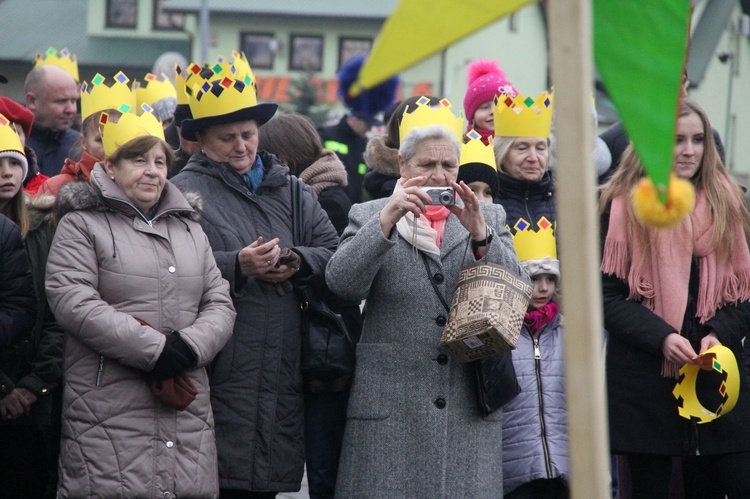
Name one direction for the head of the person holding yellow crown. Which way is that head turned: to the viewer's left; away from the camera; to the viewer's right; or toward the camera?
toward the camera

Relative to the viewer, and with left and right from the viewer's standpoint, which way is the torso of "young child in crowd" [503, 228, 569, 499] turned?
facing the viewer

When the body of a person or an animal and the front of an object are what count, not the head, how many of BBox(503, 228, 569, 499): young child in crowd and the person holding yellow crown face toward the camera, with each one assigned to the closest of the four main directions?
2

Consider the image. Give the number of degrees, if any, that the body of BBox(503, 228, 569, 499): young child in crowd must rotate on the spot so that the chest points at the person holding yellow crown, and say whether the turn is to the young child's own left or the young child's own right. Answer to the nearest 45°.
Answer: approximately 90° to the young child's own left

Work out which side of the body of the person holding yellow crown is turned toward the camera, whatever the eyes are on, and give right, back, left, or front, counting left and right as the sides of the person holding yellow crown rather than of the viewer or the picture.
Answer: front

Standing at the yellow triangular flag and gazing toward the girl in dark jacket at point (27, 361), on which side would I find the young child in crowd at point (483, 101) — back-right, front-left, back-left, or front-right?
front-right

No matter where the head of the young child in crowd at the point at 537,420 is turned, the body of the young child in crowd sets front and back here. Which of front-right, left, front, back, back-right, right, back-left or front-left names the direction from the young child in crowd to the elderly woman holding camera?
front-right

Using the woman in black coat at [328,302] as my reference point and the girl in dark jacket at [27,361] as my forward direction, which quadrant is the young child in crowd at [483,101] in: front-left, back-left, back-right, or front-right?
back-right

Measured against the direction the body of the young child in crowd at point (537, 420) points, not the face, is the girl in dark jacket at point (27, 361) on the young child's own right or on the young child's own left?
on the young child's own right

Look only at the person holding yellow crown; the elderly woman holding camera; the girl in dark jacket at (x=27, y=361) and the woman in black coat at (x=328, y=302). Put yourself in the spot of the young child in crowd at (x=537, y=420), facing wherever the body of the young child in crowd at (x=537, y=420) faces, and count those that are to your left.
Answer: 1

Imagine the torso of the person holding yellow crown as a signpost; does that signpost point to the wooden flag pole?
yes

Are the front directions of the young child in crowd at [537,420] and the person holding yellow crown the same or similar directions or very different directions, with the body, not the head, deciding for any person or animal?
same or similar directions

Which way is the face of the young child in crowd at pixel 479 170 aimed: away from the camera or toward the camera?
toward the camera
